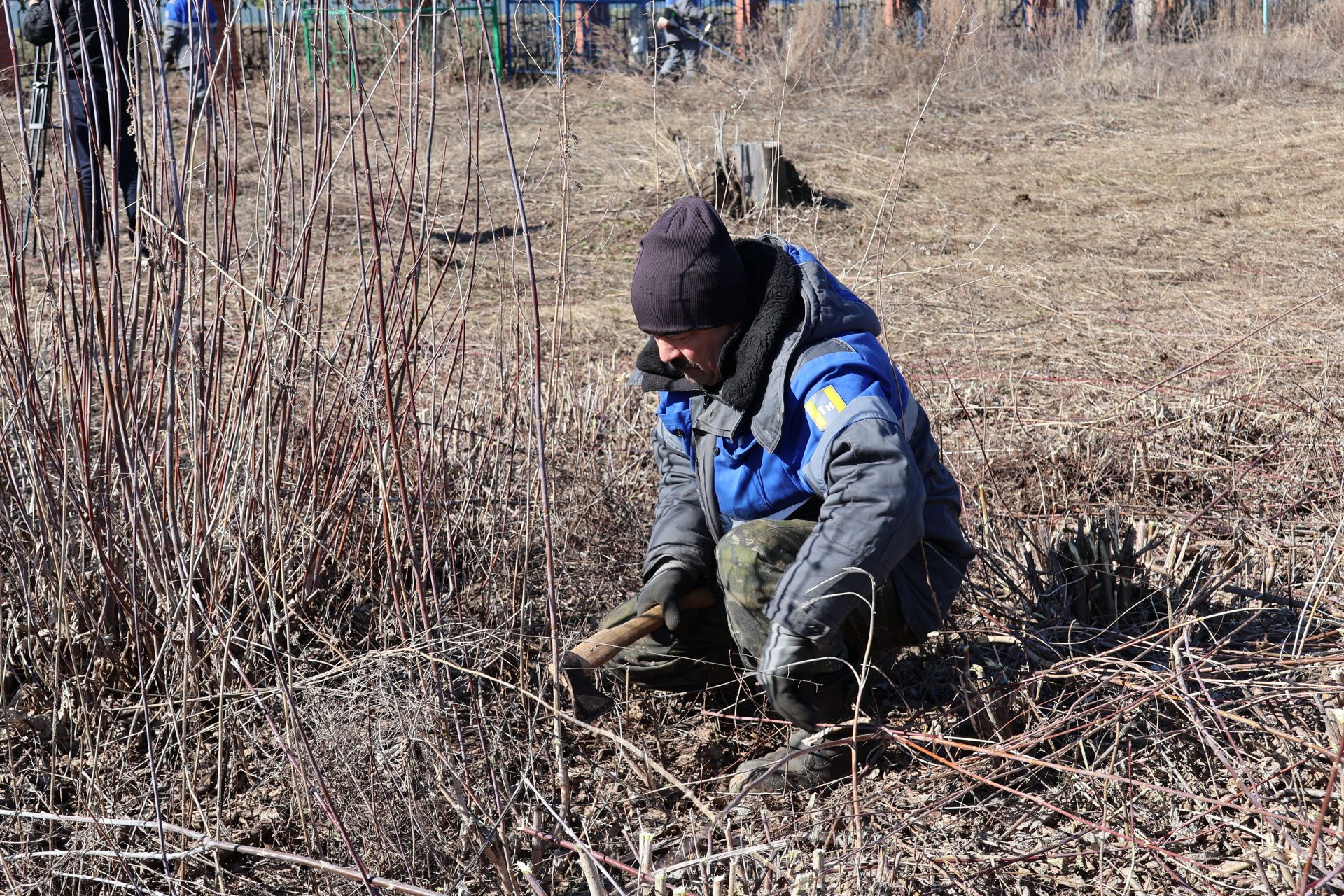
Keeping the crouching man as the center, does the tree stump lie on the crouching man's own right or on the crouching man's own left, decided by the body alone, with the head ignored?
on the crouching man's own right

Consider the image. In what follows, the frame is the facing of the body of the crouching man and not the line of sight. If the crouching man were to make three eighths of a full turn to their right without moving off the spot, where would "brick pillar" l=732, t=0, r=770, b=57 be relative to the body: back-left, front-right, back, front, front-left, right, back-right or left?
front
